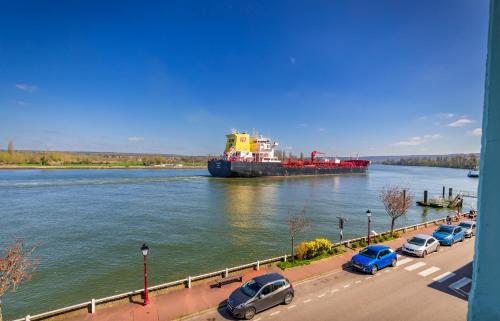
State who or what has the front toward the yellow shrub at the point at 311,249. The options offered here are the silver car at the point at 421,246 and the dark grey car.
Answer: the silver car

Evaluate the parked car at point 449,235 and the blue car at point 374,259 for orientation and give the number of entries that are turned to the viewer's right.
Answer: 0

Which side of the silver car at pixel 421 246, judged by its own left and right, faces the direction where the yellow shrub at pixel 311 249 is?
front

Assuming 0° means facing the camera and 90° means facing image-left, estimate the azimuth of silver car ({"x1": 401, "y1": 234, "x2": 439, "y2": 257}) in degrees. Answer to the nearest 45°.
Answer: approximately 45°

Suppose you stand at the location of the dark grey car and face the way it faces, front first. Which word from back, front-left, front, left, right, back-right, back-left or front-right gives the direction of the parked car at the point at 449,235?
back

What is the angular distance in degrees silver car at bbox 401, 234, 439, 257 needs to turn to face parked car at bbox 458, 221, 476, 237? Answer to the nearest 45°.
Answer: approximately 180°

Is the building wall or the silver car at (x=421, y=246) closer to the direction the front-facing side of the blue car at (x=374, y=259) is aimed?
the building wall

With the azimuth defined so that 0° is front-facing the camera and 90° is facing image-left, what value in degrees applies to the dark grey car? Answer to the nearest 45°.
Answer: approximately 45°

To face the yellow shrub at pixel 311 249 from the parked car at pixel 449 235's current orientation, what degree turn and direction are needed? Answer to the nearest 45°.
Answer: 0° — it already faces it

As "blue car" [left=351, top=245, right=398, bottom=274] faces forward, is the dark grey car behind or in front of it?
in front

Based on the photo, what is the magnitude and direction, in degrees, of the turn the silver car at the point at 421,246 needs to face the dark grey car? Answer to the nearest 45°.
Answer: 0° — it already faces it

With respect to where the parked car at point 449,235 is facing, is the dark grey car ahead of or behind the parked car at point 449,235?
ahead

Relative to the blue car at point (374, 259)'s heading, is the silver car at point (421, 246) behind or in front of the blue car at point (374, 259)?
behind
